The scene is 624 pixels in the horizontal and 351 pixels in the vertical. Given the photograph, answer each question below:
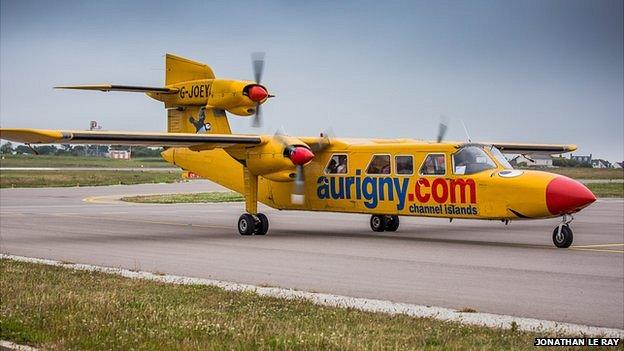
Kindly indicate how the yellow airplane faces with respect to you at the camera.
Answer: facing the viewer and to the right of the viewer

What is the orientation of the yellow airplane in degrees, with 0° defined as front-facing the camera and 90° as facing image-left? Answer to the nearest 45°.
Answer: approximately 315°
